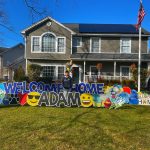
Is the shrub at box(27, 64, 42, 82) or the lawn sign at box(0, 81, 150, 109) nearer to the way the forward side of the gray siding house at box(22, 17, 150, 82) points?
the lawn sign

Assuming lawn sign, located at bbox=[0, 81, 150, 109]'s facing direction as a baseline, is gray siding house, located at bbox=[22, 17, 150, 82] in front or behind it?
behind

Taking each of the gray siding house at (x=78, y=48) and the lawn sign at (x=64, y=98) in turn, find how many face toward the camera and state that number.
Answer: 2

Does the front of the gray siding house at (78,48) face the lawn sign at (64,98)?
yes

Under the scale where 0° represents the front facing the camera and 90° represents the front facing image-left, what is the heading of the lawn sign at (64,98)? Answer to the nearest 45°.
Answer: approximately 0°

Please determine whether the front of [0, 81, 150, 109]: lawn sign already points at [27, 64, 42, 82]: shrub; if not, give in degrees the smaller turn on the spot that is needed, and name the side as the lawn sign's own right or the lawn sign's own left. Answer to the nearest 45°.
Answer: approximately 180°

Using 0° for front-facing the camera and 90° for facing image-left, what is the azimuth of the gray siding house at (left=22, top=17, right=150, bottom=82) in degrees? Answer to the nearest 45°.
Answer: approximately 0°
